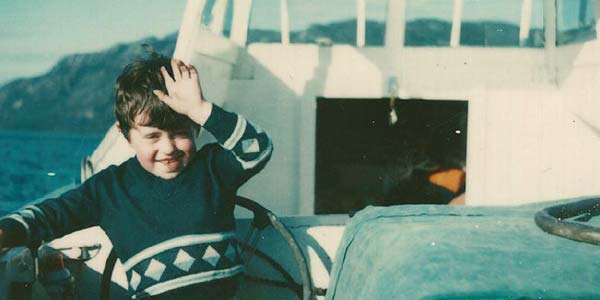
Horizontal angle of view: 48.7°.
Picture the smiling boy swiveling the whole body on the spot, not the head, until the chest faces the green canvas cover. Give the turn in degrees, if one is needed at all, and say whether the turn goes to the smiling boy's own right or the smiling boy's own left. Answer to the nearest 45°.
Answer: approximately 45° to the smiling boy's own left

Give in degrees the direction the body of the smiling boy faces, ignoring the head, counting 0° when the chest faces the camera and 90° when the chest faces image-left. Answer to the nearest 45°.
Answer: approximately 0°
